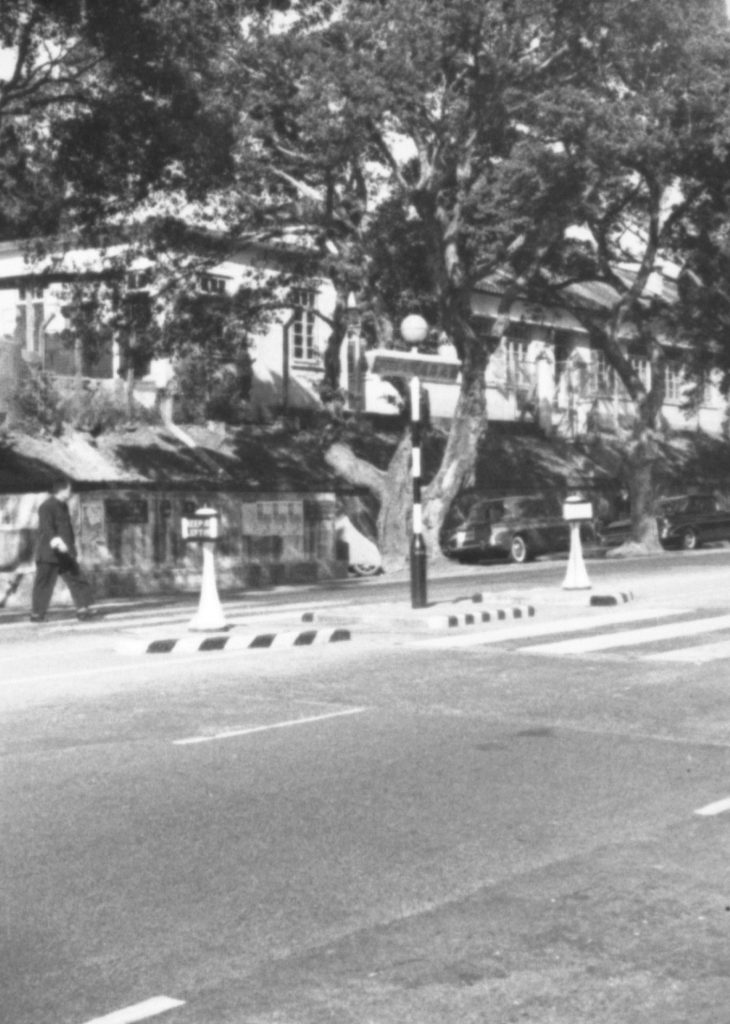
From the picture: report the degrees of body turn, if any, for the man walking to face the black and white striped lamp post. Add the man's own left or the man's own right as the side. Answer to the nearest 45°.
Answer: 0° — they already face it

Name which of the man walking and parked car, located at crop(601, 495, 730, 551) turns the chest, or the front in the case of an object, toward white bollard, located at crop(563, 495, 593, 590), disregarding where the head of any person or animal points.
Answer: the man walking

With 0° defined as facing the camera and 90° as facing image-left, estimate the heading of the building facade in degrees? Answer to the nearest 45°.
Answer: approximately 0°

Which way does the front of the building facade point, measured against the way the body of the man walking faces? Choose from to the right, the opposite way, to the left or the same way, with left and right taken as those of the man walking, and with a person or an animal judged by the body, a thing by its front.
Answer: to the right

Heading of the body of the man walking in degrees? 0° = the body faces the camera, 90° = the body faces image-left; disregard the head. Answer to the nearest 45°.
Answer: approximately 270°

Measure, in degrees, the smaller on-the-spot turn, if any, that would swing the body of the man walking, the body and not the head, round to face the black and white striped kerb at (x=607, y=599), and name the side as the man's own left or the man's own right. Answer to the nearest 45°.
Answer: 0° — they already face it
